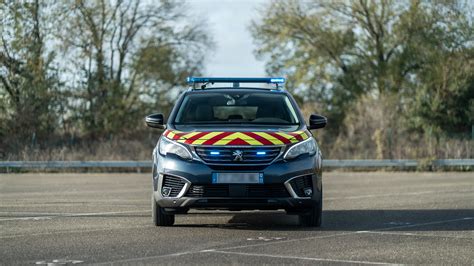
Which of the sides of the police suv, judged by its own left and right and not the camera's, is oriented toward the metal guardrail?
back

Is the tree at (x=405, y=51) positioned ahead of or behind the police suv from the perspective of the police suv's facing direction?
behind

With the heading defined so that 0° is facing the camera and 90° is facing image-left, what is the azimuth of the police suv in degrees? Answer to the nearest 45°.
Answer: approximately 0°

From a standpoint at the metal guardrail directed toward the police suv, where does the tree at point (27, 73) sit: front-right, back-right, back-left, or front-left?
back-right

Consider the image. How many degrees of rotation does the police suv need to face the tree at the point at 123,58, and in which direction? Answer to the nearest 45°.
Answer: approximately 180°
